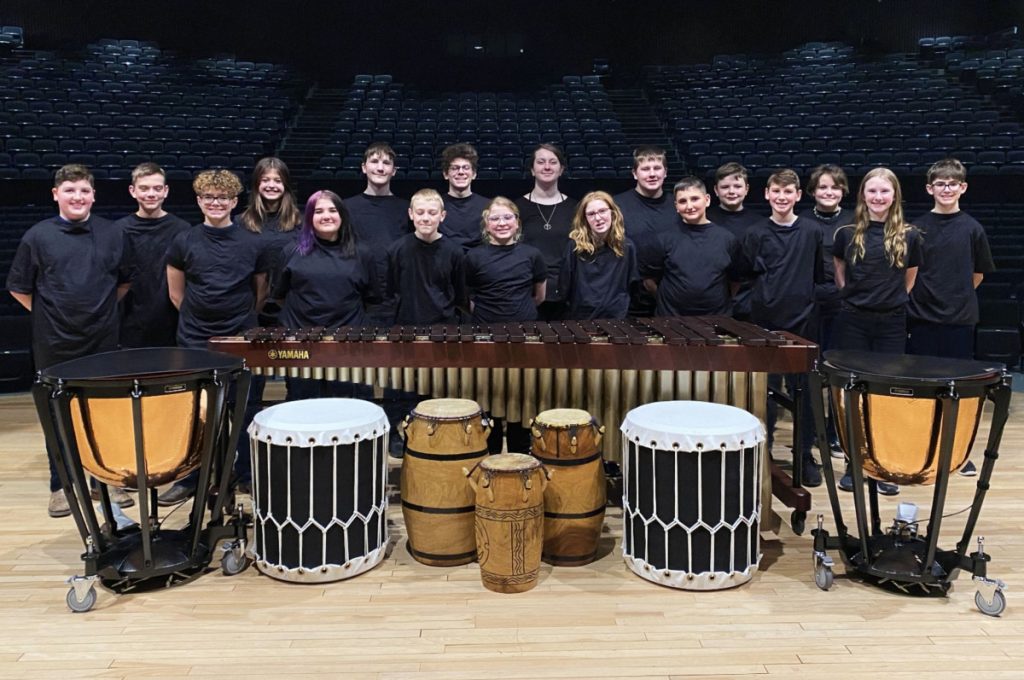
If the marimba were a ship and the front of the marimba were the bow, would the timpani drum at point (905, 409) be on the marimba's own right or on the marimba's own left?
on the marimba's own left

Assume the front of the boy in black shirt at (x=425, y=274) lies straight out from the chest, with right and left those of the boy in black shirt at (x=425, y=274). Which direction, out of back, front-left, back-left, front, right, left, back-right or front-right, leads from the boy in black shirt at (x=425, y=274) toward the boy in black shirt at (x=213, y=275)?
right

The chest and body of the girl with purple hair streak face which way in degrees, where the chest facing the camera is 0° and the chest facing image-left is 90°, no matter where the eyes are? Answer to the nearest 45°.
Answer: approximately 0°

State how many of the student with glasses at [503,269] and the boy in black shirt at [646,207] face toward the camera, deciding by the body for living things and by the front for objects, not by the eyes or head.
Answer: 2

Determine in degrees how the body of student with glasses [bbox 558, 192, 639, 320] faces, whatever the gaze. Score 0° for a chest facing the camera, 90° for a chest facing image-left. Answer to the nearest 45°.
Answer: approximately 0°

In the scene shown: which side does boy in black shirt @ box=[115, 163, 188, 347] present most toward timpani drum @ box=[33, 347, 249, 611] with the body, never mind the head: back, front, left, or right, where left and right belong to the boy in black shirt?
front
